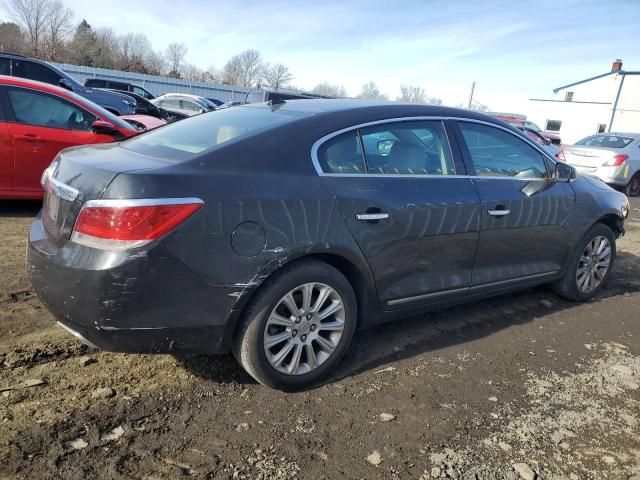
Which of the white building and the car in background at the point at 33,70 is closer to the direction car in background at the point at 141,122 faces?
the white building

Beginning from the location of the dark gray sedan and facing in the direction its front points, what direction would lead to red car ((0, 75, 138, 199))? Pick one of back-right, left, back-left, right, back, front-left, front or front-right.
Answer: left

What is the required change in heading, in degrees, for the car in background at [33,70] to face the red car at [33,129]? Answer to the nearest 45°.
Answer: approximately 90° to its right

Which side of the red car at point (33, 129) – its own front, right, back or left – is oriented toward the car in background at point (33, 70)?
left

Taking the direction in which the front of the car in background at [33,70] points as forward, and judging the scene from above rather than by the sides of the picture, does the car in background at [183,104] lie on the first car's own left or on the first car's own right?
on the first car's own left

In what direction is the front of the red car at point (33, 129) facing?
to the viewer's right

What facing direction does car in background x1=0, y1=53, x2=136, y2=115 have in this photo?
to the viewer's right

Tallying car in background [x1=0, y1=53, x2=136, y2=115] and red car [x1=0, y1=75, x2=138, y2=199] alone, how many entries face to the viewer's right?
2
